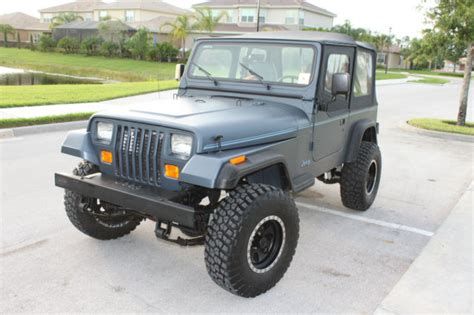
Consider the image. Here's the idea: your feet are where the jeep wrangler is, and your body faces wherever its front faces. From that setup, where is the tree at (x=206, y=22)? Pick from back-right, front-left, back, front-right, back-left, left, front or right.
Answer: back-right

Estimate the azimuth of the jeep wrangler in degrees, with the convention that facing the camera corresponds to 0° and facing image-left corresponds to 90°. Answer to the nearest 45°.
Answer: approximately 45°

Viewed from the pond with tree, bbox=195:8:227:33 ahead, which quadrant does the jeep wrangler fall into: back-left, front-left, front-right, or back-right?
back-right

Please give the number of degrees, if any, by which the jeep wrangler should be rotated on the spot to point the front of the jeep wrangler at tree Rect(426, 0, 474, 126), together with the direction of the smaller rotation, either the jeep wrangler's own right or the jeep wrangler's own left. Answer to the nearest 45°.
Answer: approximately 180°

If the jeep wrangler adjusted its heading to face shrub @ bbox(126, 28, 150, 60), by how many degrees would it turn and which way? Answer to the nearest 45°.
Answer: approximately 135° to its right
